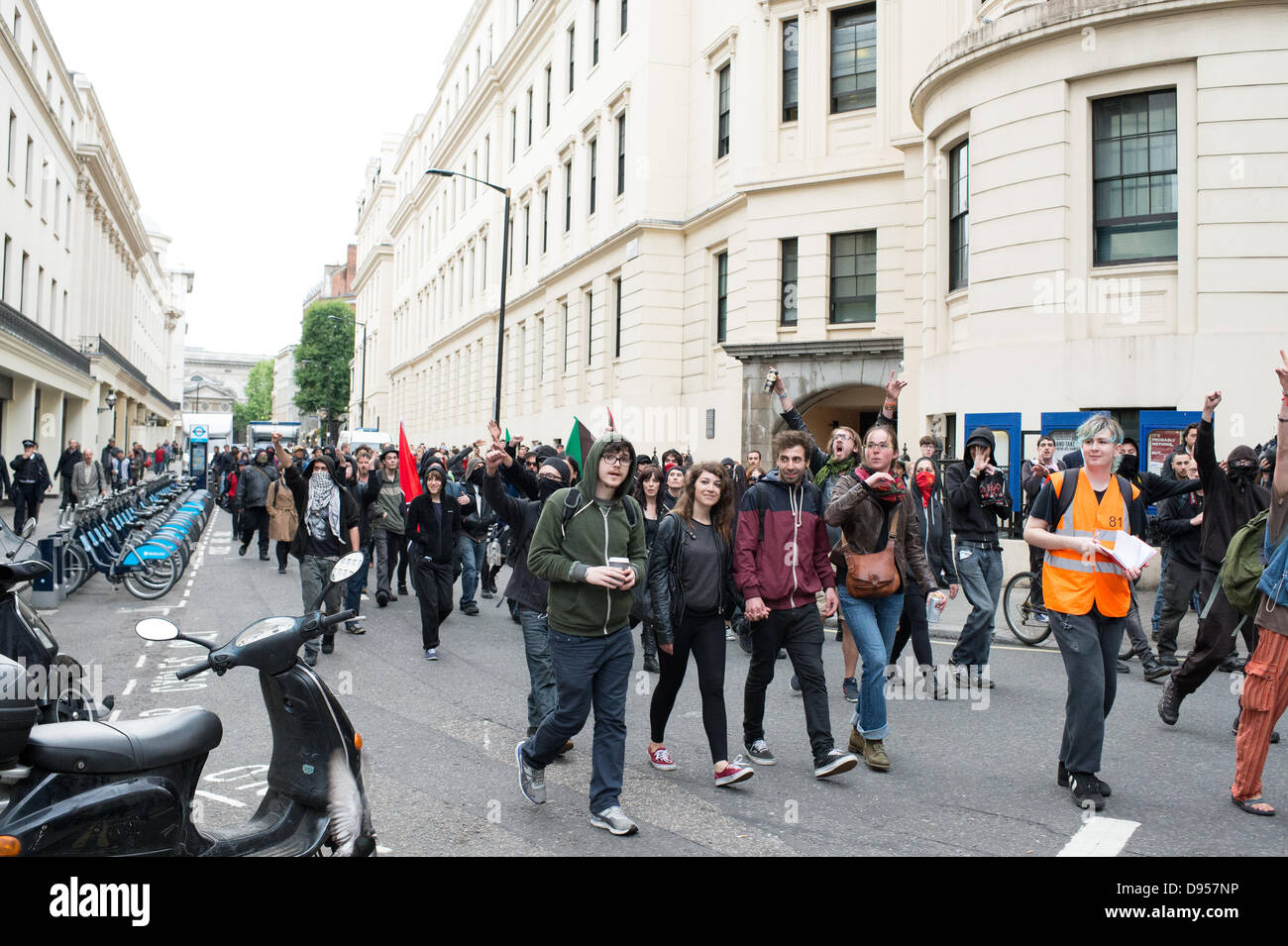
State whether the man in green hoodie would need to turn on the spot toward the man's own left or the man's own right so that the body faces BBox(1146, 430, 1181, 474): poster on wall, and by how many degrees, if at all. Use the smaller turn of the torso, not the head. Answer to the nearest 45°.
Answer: approximately 90° to the man's own left

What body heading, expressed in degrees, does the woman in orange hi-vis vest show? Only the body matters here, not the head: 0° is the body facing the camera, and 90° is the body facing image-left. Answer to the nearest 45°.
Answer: approximately 315°

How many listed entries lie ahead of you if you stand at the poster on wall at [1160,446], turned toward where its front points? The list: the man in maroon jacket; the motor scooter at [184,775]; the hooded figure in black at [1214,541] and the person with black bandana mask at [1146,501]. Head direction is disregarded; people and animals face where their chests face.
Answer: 4

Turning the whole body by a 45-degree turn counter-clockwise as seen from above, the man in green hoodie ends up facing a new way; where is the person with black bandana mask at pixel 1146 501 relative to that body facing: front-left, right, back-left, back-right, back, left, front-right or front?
front-left

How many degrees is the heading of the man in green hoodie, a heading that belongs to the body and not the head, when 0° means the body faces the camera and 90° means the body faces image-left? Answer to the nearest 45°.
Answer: approximately 315°

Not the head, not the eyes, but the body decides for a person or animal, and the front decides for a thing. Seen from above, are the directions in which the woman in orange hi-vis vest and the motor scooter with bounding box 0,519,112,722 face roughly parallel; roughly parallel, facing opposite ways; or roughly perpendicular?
roughly perpendicular

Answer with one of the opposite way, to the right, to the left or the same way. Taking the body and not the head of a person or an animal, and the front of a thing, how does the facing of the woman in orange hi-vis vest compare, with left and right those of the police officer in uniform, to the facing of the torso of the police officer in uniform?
the same way

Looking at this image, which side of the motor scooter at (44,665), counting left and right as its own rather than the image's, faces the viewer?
right

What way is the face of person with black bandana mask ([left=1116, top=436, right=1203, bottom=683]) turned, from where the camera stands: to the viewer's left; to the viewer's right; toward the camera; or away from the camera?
toward the camera

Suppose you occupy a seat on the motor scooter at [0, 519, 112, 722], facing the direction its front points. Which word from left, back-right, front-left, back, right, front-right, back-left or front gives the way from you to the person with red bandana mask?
front

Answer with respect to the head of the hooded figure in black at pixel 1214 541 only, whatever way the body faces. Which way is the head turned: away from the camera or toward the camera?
toward the camera

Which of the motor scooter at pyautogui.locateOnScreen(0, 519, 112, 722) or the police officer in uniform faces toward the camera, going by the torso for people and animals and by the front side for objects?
the police officer in uniform

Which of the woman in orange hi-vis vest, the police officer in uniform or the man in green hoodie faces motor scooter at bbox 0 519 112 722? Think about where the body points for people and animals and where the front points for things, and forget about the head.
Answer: the police officer in uniform

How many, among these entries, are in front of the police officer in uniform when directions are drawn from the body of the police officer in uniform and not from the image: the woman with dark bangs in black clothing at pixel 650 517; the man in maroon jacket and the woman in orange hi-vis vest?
3

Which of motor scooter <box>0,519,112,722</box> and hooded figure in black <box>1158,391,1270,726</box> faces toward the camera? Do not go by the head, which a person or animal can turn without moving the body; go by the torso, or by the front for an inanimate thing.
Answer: the hooded figure in black

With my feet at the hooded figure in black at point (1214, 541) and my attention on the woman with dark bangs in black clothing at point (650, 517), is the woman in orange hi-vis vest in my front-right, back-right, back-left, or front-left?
front-left
